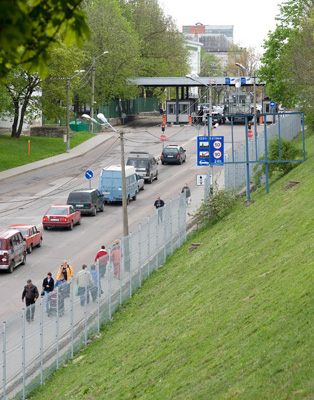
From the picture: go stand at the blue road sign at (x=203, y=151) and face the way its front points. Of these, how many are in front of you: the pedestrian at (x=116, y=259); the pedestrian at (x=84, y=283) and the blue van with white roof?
2

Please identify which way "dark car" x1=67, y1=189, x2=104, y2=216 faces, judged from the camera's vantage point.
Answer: facing away from the viewer and to the right of the viewer

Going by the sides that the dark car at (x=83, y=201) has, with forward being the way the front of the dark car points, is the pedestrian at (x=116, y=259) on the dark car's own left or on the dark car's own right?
on the dark car's own right

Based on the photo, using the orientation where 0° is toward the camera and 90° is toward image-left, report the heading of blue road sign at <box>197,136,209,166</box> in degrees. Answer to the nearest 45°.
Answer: approximately 0°

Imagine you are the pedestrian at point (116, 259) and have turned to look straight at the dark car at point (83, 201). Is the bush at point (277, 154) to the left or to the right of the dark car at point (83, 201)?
right

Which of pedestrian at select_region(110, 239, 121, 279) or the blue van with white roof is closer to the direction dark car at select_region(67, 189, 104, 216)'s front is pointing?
the blue van with white roof

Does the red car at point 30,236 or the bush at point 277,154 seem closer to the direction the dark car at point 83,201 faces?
the bush
